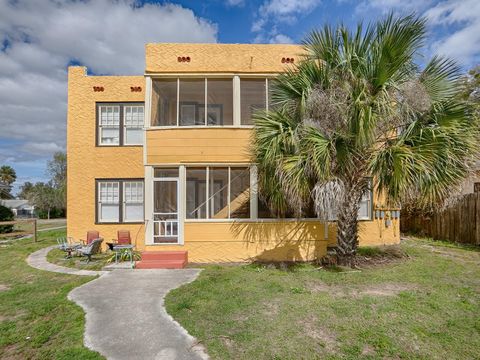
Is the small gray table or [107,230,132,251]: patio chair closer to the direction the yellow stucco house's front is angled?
the small gray table

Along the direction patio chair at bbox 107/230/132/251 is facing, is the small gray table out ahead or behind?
ahead

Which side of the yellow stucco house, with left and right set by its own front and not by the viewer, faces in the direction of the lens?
front

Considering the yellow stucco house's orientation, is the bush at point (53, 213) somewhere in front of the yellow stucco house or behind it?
behind

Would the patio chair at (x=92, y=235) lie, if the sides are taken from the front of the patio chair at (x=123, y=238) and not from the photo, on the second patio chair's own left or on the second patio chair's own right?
on the second patio chair's own right

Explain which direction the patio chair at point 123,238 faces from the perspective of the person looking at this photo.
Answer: facing the viewer and to the left of the viewer

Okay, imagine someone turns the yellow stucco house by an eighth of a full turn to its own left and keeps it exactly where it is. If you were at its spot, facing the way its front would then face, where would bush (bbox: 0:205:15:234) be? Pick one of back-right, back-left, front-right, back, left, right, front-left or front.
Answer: back

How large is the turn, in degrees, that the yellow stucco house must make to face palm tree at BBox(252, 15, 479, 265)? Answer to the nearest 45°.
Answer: approximately 45° to its left

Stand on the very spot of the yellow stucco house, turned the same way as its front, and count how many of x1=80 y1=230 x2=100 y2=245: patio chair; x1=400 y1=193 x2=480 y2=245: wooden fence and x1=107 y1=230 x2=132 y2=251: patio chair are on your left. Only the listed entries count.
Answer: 1

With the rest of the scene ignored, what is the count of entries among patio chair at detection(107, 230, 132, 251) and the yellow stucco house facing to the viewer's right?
0

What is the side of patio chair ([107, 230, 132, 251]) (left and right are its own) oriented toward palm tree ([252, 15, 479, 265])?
left
